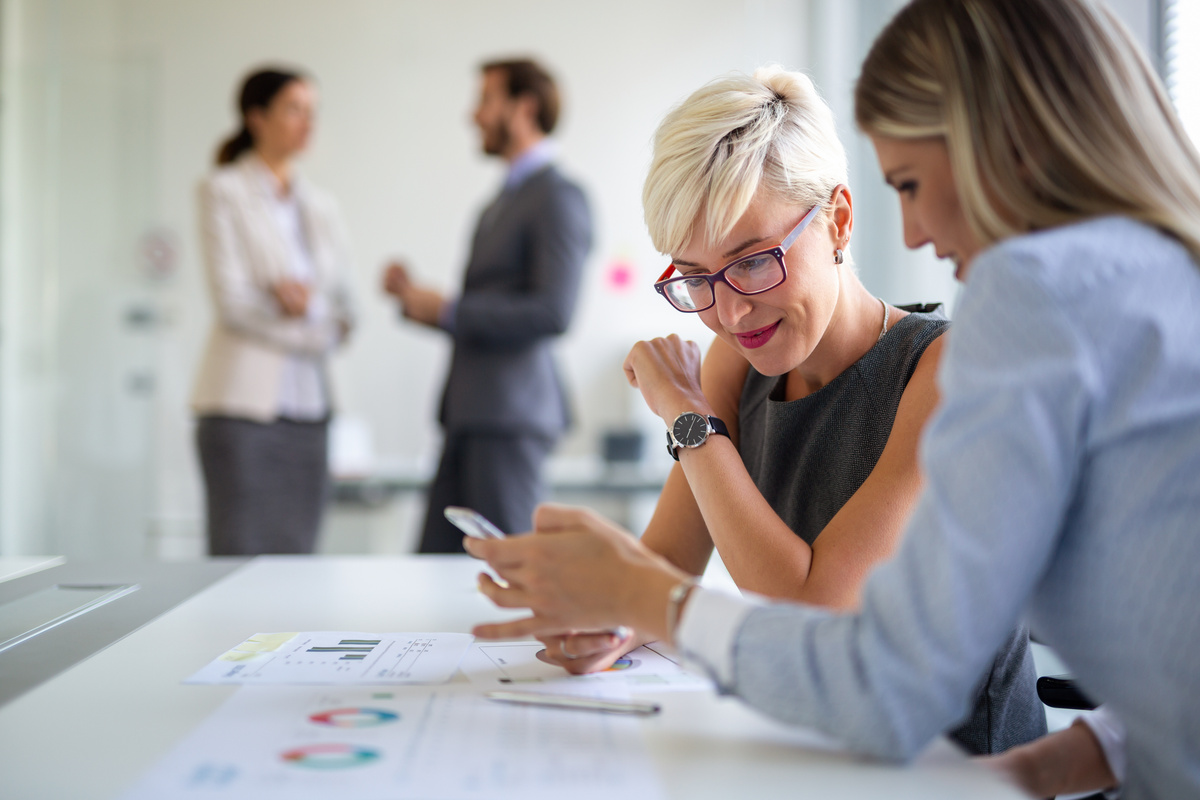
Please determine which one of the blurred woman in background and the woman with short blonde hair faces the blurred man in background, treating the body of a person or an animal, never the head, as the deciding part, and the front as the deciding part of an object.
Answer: the blurred woman in background

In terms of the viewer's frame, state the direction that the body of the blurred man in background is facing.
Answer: to the viewer's left

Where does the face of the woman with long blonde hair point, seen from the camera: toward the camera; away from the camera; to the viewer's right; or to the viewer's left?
to the viewer's left

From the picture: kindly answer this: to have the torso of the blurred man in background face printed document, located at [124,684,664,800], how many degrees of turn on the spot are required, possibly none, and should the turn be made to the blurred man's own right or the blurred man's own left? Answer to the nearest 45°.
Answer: approximately 90° to the blurred man's own left

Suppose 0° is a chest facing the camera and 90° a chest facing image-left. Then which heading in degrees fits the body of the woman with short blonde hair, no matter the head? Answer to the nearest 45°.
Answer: approximately 45°

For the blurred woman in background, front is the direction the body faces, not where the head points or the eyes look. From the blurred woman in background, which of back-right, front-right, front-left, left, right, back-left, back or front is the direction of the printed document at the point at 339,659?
front-right

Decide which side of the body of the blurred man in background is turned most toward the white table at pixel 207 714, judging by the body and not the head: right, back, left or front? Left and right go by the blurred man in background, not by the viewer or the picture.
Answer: left

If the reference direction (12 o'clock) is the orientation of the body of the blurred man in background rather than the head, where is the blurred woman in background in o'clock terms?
The blurred woman in background is roughly at 1 o'clock from the blurred man in background.

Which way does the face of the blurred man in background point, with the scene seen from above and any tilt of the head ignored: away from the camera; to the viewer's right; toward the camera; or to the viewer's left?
to the viewer's left

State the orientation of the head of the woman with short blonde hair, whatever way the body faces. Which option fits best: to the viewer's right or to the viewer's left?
to the viewer's left

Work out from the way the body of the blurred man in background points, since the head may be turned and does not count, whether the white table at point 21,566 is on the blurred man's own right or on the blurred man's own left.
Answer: on the blurred man's own left

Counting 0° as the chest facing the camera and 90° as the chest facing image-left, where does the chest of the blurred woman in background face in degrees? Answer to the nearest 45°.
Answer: approximately 315°
